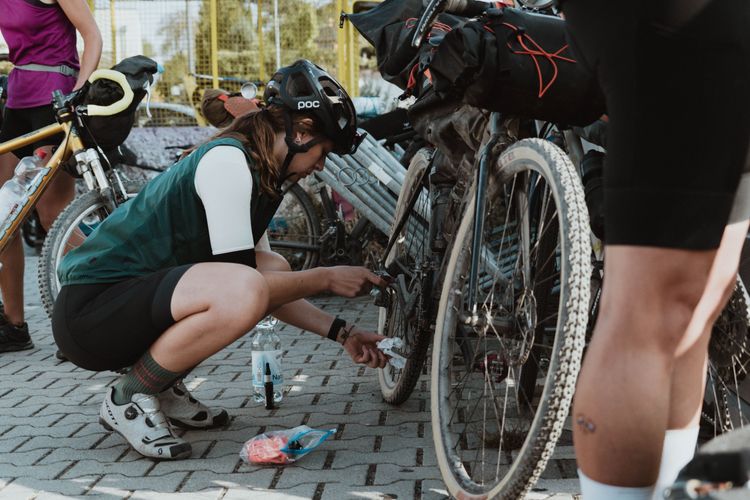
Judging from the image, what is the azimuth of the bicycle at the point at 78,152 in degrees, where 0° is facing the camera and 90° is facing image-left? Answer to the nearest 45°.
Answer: approximately 270°

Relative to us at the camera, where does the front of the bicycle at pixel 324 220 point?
facing to the right of the viewer

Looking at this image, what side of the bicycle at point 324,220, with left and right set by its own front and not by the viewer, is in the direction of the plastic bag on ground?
right

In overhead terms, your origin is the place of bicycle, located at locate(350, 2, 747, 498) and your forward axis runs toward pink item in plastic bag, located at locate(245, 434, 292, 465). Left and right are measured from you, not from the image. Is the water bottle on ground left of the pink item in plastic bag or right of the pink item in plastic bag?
right
